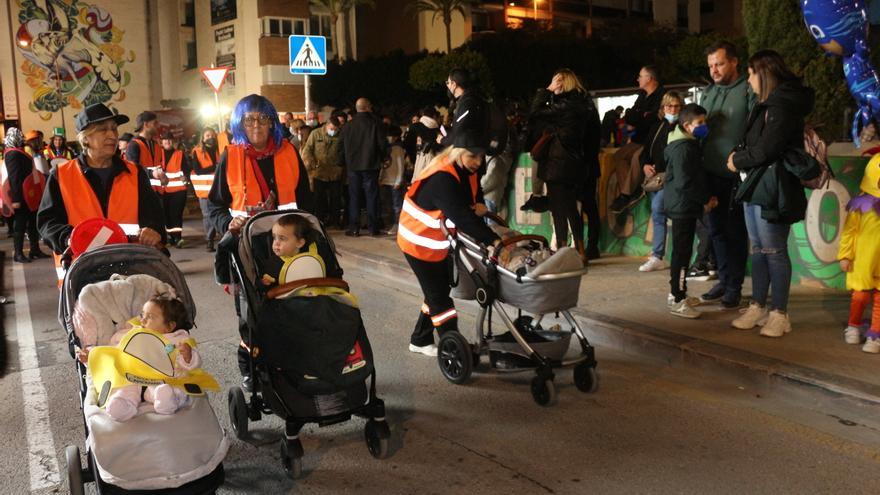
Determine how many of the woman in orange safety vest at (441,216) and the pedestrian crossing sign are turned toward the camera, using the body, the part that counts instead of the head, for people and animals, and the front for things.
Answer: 1

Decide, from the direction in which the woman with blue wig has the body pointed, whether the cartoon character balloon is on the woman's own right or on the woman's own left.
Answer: on the woman's own left

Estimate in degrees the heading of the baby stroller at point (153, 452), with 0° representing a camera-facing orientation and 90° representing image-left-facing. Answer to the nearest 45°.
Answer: approximately 315°

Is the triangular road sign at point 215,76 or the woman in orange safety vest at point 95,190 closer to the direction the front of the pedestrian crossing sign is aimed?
the woman in orange safety vest

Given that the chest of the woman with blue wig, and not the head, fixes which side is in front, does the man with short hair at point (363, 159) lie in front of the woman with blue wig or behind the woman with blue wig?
behind

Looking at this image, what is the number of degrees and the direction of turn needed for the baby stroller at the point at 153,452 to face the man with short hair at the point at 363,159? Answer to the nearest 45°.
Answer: approximately 135° to its left

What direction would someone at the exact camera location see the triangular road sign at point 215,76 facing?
facing the viewer

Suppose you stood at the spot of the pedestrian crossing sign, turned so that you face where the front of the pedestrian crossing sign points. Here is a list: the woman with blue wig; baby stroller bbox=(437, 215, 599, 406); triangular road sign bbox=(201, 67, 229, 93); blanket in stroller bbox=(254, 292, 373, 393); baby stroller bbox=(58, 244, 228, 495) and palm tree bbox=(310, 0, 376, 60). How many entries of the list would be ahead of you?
4

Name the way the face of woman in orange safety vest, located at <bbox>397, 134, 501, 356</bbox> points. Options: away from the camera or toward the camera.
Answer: toward the camera

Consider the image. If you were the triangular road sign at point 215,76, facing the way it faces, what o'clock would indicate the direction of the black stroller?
The black stroller is roughly at 12 o'clock from the triangular road sign.

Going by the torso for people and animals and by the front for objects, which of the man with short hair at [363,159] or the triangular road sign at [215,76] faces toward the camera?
the triangular road sign
